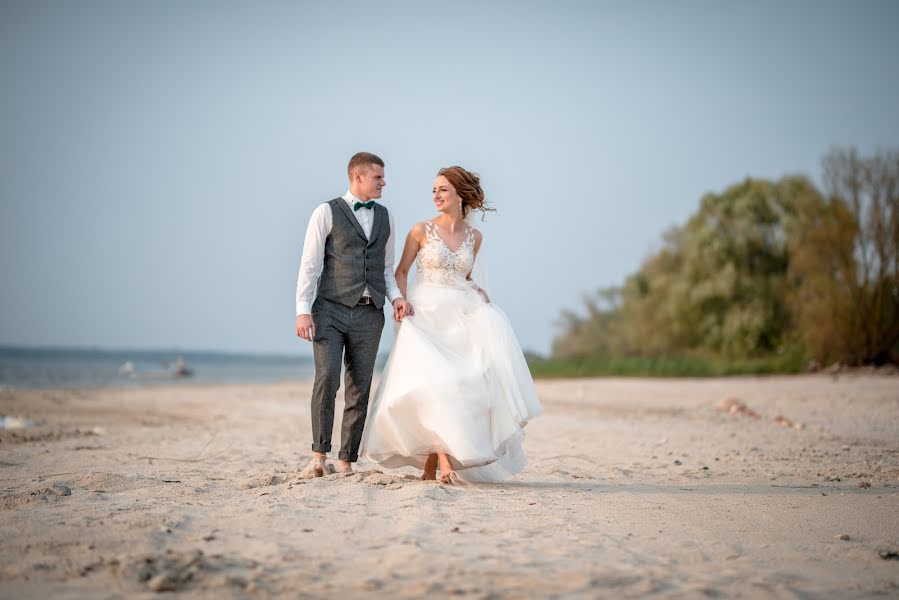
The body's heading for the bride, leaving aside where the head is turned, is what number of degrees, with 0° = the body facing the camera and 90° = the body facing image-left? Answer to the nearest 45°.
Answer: approximately 0°

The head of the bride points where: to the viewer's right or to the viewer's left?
to the viewer's left

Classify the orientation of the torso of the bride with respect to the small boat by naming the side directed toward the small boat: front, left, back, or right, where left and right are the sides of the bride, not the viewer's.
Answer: back

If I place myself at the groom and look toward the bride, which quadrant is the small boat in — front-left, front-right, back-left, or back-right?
back-left

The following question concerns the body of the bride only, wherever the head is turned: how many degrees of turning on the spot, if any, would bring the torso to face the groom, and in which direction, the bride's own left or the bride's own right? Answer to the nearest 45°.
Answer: approximately 90° to the bride's own right
